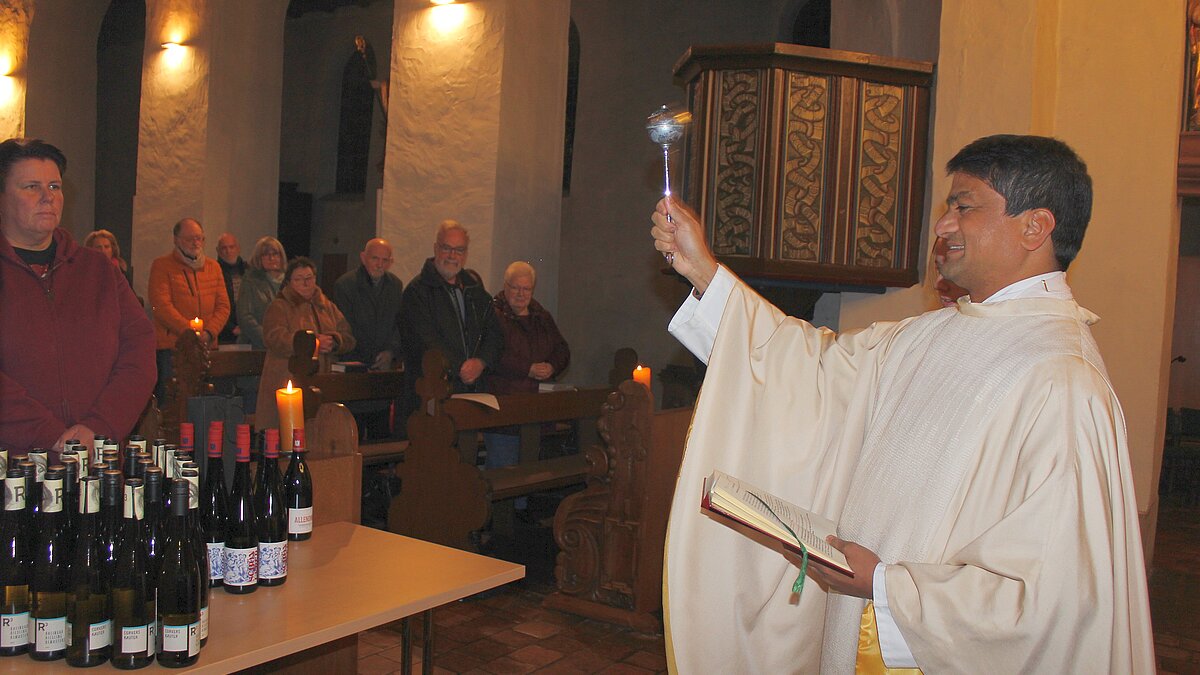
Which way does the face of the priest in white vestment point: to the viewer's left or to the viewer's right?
to the viewer's left

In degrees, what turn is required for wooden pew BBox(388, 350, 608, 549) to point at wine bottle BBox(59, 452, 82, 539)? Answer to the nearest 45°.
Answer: approximately 45° to its right

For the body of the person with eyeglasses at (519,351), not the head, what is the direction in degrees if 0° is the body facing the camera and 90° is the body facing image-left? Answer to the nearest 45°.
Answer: approximately 0°

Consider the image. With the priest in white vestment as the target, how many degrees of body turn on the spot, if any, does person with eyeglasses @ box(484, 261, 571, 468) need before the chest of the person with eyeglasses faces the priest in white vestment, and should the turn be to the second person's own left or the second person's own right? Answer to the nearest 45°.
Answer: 0° — they already face them

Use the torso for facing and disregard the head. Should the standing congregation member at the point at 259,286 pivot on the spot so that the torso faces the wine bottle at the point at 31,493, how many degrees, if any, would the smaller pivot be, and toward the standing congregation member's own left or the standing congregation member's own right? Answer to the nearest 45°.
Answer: approximately 45° to the standing congregation member's own right

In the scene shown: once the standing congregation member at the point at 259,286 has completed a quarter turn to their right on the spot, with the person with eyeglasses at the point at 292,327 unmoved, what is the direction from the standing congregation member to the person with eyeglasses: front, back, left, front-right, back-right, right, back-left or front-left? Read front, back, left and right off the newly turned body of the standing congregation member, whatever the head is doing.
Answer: front-left

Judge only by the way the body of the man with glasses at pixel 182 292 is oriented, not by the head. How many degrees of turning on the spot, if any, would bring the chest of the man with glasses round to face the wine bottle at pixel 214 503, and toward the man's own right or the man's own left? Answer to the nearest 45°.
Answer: approximately 45° to the man's own right

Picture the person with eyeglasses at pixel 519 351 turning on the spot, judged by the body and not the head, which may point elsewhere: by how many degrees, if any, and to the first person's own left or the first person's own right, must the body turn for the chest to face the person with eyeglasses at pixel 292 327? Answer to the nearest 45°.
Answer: approximately 90° to the first person's own right

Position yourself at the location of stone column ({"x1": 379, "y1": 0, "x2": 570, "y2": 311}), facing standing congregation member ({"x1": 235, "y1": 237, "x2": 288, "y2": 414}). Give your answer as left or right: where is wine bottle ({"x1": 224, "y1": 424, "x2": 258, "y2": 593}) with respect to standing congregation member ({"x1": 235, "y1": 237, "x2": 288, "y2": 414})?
left

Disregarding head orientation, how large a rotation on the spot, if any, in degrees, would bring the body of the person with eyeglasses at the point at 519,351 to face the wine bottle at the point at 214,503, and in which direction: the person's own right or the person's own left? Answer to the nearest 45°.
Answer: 0° — they already face it

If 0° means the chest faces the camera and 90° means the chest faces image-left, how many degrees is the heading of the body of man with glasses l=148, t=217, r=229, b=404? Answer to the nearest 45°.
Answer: approximately 315°
